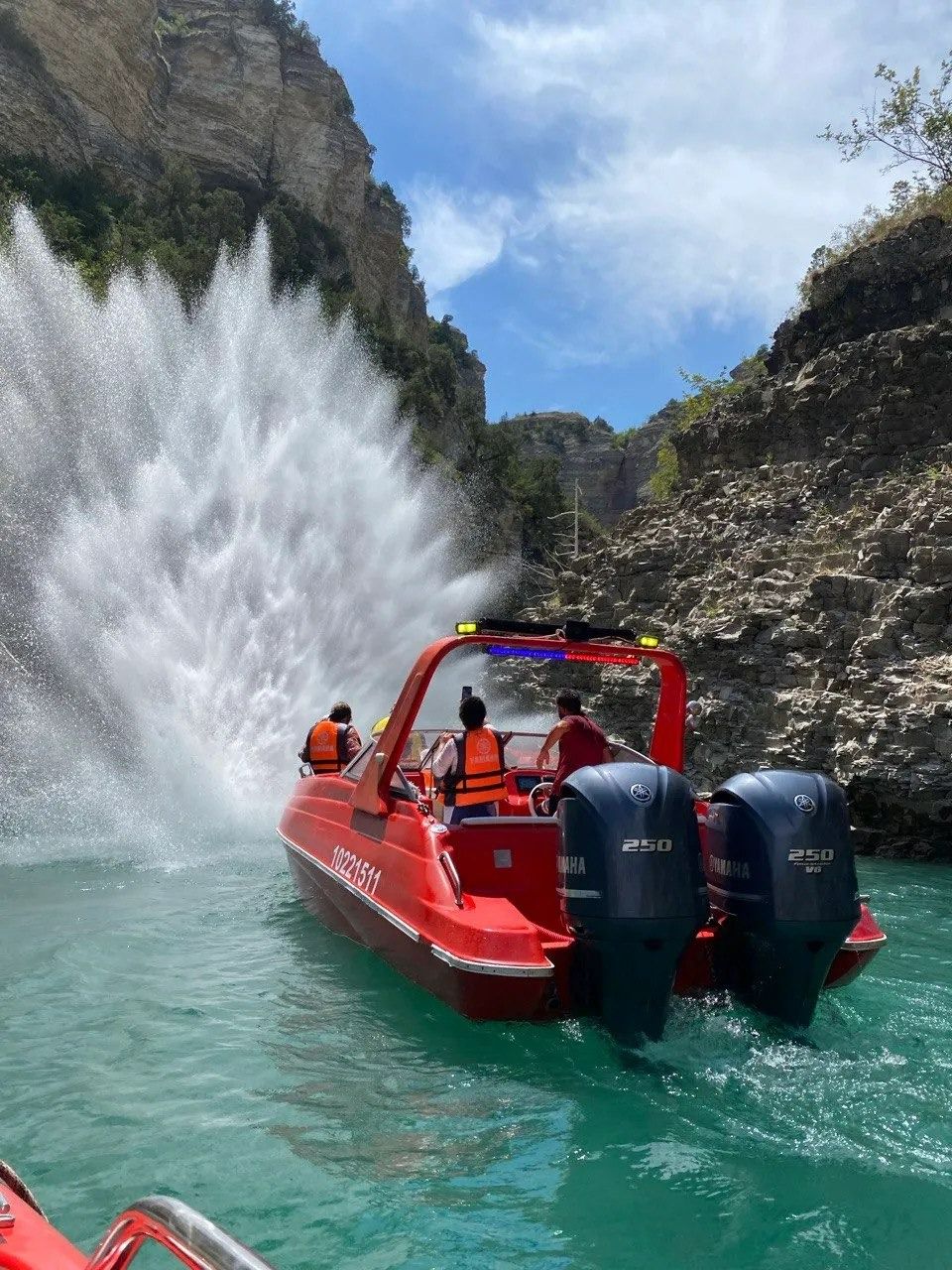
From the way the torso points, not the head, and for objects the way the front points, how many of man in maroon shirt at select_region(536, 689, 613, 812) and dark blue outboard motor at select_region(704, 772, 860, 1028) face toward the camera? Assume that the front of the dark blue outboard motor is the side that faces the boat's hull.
0

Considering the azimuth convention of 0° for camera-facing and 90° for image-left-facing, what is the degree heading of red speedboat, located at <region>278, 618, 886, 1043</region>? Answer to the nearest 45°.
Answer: approximately 135°

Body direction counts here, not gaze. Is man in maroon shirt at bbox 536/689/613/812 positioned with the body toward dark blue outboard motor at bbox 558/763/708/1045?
no

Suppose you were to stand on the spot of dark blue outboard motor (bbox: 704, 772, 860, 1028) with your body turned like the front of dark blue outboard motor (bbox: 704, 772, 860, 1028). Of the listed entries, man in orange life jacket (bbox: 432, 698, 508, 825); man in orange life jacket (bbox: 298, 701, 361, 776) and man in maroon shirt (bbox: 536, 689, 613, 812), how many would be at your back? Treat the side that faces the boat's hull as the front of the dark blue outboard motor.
0

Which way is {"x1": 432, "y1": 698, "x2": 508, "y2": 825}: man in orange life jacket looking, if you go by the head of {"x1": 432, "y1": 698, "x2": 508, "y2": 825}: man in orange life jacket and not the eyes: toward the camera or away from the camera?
away from the camera

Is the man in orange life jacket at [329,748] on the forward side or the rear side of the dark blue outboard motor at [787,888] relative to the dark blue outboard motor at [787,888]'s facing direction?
on the forward side

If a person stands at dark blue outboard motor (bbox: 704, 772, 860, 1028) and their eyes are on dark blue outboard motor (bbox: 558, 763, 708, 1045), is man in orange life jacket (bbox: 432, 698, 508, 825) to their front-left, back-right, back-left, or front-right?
front-right

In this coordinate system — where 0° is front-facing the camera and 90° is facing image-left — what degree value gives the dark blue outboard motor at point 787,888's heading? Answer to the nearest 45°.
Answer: approximately 135°

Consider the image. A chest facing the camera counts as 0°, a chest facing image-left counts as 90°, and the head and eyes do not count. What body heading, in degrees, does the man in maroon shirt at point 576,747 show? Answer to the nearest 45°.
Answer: approximately 135°

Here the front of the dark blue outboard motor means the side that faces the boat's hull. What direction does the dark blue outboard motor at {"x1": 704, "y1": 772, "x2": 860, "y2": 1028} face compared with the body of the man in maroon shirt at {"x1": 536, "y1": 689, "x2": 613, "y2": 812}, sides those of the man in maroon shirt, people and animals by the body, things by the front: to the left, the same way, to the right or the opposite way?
the same way

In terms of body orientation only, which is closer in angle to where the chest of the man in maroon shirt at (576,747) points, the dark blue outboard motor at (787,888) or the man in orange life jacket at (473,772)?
the man in orange life jacket

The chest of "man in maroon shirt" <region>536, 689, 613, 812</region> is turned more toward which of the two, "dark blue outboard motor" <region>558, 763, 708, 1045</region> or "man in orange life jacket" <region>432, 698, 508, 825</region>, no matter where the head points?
the man in orange life jacket
